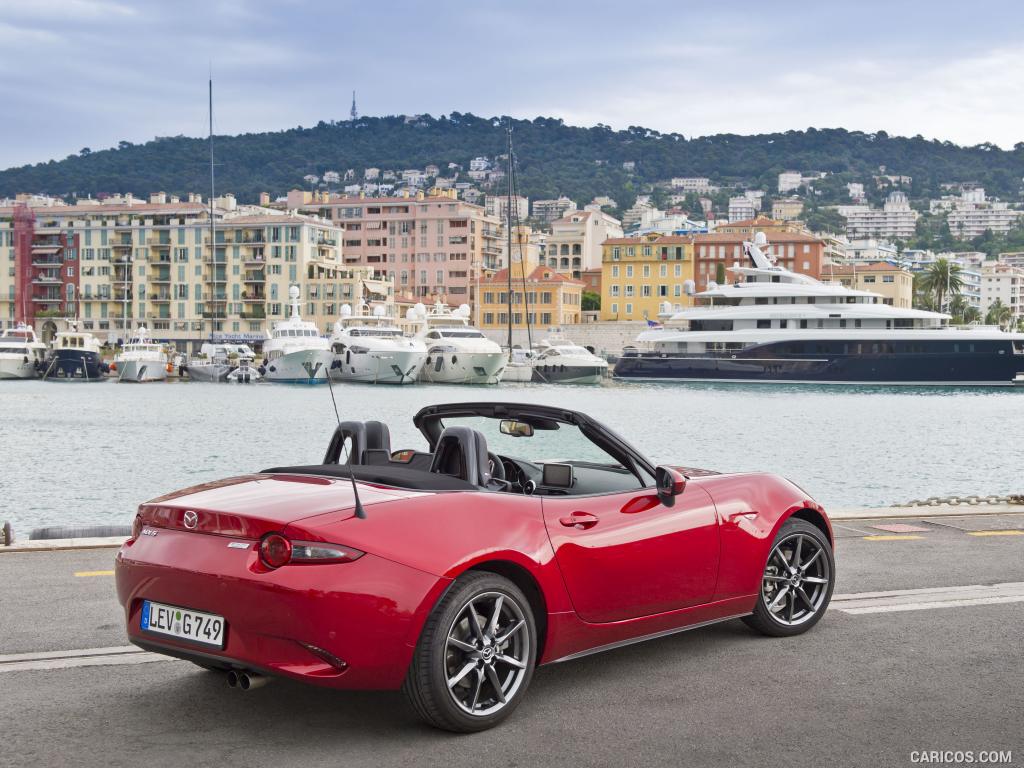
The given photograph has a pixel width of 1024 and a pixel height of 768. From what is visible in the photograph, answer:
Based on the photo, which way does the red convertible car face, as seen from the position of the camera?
facing away from the viewer and to the right of the viewer
